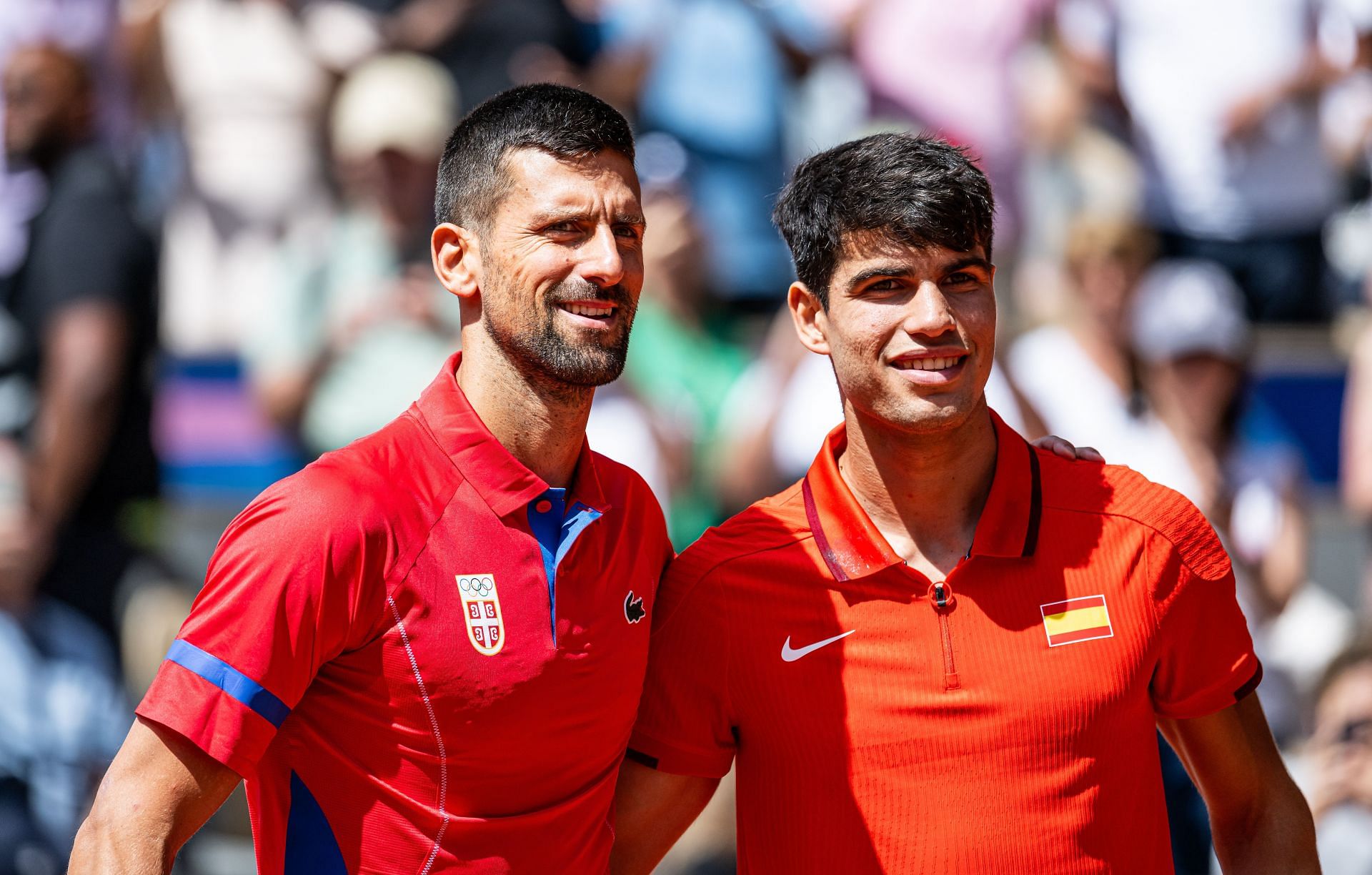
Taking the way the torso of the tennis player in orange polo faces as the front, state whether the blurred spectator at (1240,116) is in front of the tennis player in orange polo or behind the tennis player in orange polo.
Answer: behind

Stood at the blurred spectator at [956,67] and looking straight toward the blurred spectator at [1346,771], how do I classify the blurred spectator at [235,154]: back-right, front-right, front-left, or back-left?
back-right

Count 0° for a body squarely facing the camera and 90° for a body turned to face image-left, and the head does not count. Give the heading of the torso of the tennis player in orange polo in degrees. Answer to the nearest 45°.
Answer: approximately 0°

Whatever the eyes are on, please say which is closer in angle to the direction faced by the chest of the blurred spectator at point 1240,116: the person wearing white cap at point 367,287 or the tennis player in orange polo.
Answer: the tennis player in orange polo

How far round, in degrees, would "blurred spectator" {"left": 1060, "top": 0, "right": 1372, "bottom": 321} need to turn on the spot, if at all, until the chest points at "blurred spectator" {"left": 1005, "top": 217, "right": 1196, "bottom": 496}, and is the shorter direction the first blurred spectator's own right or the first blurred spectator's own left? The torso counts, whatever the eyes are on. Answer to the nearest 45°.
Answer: approximately 45° to the first blurred spectator's own right

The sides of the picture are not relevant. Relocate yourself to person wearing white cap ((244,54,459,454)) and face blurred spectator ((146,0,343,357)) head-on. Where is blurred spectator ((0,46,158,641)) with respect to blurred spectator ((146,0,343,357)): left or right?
left
